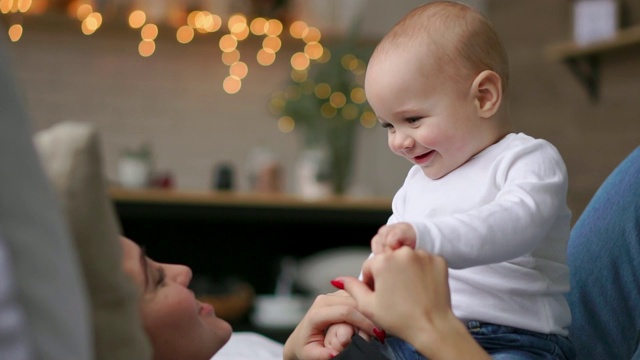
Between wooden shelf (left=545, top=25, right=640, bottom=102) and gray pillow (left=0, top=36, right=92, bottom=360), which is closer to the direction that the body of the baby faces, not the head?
the gray pillow

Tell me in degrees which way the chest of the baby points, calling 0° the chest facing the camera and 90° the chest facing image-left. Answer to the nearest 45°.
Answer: approximately 45°

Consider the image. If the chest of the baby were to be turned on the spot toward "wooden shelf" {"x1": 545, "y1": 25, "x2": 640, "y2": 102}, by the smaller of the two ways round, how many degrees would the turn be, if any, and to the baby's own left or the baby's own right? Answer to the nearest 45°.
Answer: approximately 135° to the baby's own right
